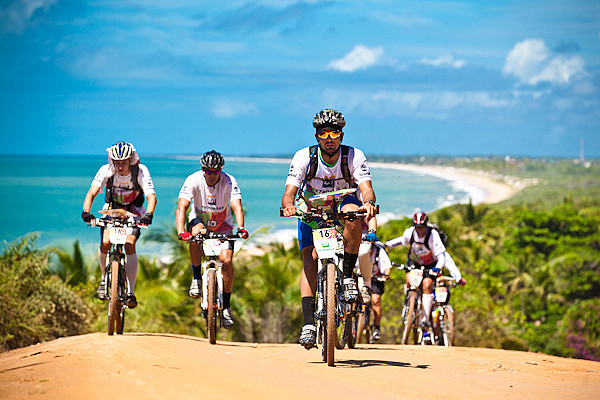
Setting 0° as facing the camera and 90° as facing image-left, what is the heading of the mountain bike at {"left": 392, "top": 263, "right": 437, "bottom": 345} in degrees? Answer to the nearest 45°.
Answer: approximately 0°

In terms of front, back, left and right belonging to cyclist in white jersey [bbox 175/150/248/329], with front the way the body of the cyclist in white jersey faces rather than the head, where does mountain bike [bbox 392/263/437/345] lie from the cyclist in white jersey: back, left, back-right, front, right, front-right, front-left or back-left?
back-left

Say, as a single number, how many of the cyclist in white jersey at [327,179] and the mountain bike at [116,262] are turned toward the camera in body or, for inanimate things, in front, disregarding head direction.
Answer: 2

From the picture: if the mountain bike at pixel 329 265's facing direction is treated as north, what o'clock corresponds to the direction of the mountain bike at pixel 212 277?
the mountain bike at pixel 212 277 is roughly at 5 o'clock from the mountain bike at pixel 329 265.

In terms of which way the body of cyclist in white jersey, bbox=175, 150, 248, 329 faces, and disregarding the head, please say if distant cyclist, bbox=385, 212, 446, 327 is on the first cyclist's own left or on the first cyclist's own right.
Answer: on the first cyclist's own left

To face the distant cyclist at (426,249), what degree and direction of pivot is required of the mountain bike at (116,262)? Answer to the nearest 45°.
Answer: approximately 135° to its left

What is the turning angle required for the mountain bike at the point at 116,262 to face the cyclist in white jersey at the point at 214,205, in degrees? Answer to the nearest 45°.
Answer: approximately 90° to its left

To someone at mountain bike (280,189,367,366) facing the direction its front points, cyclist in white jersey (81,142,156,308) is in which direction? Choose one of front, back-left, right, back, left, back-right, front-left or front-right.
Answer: back-right

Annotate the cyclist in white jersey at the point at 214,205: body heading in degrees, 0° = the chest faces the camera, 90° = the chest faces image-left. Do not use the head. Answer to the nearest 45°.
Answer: approximately 0°

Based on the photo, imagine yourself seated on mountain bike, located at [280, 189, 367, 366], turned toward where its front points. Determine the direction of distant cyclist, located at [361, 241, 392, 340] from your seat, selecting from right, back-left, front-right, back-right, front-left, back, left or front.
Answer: back
